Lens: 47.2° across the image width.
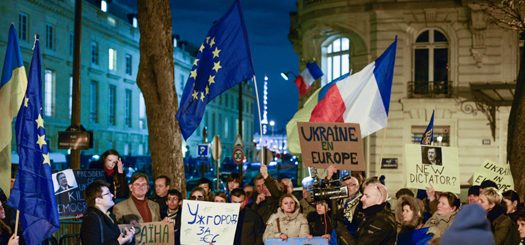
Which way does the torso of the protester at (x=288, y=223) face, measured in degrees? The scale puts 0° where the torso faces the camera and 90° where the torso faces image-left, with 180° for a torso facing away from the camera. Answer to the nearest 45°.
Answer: approximately 0°

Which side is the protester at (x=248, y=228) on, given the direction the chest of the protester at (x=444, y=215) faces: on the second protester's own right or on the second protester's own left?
on the second protester's own right

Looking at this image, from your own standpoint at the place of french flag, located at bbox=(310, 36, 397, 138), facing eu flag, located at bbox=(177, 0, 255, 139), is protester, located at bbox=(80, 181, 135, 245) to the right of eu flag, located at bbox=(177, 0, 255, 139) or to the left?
left

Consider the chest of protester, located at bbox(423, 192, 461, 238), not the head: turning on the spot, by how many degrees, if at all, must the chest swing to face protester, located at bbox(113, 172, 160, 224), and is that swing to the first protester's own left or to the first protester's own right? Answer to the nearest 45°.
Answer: approximately 45° to the first protester's own right

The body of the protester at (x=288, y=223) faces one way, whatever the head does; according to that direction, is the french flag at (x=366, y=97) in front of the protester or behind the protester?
behind
